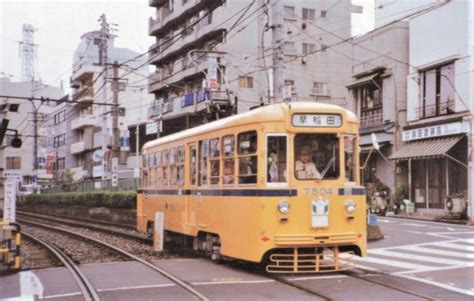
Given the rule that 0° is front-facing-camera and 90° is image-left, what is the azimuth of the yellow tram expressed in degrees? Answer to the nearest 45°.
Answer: approximately 315°

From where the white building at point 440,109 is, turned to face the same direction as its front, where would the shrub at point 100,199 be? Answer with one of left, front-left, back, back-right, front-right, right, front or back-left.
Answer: front-right

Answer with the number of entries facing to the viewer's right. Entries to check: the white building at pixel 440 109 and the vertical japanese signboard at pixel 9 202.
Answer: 0

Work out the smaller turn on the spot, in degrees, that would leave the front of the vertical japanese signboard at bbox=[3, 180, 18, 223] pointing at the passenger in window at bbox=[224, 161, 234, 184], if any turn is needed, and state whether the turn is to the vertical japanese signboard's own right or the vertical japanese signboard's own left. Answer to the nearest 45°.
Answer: approximately 45° to the vertical japanese signboard's own left

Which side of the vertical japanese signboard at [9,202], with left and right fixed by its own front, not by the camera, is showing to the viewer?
front

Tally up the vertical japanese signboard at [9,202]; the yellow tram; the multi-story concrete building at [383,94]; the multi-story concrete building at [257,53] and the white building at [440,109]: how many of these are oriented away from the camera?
0

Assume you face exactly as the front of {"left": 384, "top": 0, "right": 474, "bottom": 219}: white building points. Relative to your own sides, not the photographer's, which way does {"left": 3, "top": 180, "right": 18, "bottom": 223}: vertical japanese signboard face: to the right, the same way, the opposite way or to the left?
to the left

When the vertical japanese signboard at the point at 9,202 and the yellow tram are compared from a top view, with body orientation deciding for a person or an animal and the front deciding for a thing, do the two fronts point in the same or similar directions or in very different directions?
same or similar directions

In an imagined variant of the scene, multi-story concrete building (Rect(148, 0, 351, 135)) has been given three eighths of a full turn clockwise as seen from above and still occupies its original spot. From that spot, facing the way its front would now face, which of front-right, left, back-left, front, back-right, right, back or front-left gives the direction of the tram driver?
back

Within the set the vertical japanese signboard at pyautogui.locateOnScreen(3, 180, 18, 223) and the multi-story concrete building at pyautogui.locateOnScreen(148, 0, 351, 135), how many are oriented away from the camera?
0

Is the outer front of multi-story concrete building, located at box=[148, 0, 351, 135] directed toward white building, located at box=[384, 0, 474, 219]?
no

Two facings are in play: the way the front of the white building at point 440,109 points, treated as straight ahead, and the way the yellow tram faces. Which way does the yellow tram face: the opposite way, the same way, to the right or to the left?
to the left

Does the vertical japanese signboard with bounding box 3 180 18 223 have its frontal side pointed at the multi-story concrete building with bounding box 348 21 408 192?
no

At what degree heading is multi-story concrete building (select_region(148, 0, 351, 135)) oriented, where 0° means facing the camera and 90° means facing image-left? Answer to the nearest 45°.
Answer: approximately 45°

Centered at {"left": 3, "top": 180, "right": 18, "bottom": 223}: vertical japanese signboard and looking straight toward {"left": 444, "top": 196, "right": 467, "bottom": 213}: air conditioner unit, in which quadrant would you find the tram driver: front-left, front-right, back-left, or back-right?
front-right

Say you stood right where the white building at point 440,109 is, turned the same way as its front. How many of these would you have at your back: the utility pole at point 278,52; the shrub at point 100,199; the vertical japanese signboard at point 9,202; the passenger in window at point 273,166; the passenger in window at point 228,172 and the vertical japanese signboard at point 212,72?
0
